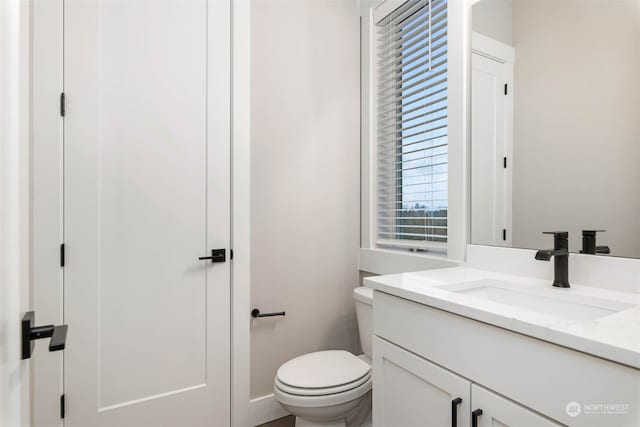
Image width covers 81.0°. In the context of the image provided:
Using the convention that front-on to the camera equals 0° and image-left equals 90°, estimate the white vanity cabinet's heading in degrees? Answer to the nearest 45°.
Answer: approximately 45°

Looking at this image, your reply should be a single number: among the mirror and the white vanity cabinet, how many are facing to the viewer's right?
0

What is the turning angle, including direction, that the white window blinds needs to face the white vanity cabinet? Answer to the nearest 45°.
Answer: approximately 45° to its left

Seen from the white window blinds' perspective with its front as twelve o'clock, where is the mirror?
The mirror is roughly at 9 o'clock from the white window blinds.

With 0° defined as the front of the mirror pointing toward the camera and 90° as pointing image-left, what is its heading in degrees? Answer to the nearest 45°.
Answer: approximately 45°

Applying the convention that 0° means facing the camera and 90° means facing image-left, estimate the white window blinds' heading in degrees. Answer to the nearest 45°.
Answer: approximately 45°

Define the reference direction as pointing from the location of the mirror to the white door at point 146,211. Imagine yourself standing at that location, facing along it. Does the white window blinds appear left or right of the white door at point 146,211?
right
